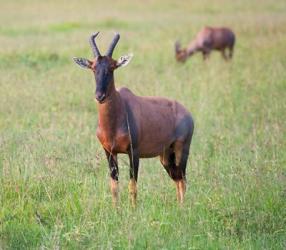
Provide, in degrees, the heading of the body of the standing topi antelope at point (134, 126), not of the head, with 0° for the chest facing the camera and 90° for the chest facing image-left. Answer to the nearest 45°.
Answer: approximately 45°

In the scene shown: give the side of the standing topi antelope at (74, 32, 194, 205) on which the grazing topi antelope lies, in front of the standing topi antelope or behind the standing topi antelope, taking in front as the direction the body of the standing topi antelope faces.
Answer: behind

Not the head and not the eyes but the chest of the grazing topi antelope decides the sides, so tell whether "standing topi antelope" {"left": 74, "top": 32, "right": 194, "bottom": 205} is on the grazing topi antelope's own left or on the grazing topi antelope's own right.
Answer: on the grazing topi antelope's own left

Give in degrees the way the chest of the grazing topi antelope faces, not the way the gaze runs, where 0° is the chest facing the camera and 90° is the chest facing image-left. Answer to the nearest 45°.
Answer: approximately 90°

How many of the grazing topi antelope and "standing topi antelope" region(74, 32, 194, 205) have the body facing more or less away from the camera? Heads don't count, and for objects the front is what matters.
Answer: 0
